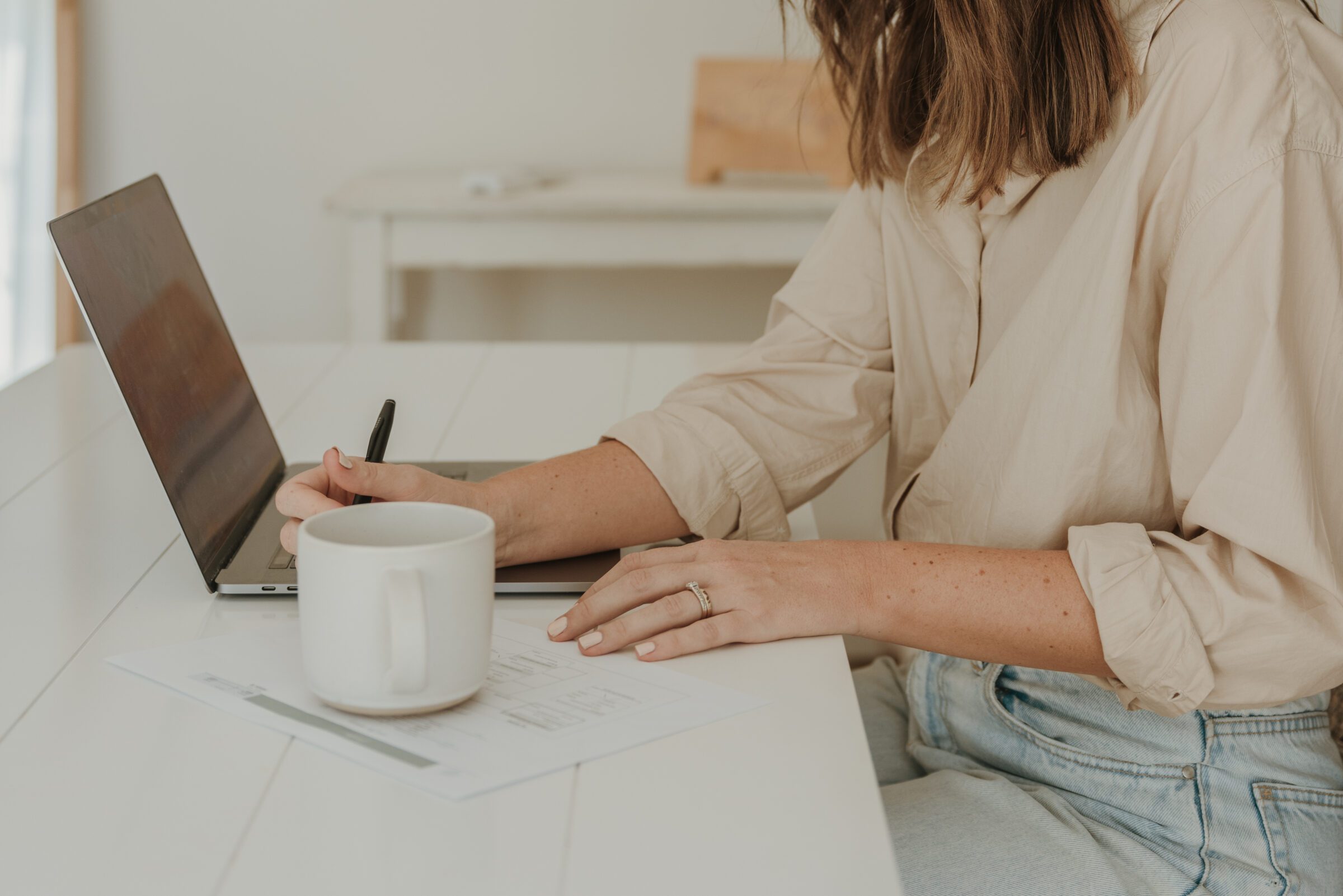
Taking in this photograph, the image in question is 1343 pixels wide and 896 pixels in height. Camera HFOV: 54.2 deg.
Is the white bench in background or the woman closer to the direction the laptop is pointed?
the woman

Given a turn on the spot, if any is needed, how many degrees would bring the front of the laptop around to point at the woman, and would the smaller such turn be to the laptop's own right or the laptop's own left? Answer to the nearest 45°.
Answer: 0° — it already faces them

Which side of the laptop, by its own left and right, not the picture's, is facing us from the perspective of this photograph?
right

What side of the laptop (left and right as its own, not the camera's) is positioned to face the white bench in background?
left
